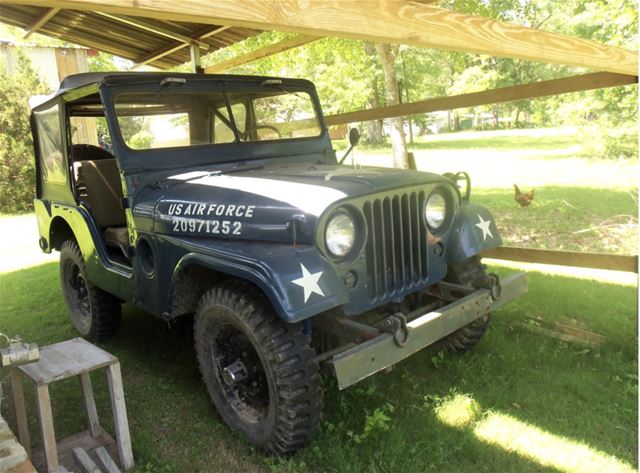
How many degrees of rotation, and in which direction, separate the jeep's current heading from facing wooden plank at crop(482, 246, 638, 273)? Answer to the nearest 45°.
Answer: approximately 45° to its left

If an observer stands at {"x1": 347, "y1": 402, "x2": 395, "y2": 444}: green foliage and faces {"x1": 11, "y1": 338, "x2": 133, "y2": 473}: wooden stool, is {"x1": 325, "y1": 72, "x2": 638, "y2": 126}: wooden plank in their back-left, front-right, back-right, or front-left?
back-right

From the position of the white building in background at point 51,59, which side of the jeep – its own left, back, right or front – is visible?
back

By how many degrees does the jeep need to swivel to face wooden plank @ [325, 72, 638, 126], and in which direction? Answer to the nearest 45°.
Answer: approximately 90° to its left

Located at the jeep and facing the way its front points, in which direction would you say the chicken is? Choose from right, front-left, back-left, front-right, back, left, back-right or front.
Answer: left

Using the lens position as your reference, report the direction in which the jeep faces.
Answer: facing the viewer and to the right of the viewer
